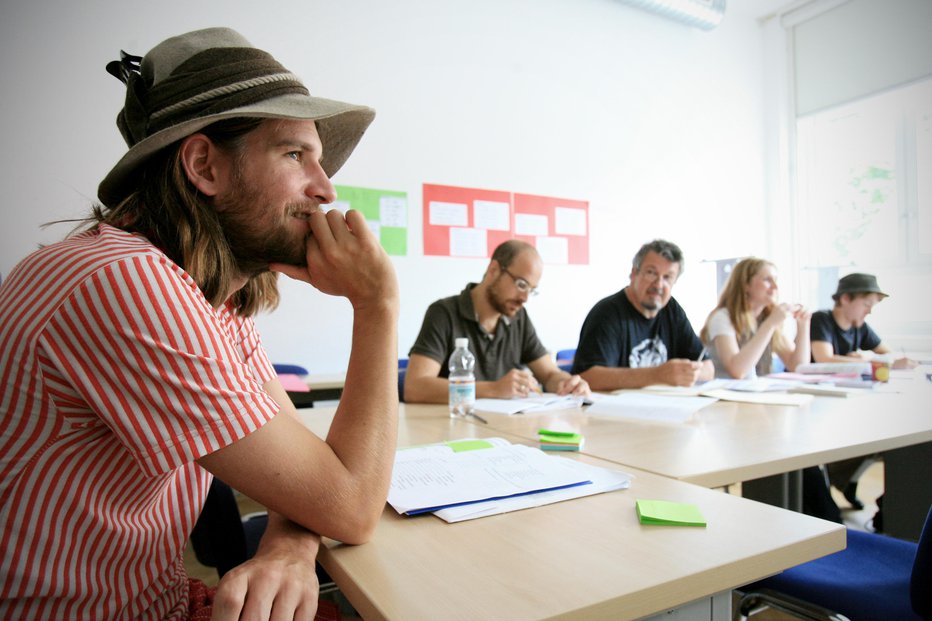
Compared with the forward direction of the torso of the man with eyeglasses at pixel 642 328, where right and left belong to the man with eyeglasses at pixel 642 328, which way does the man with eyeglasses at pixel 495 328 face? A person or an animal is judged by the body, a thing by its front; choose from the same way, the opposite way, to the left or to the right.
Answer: the same way

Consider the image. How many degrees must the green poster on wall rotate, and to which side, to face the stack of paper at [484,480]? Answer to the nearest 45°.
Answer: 0° — it already faces it

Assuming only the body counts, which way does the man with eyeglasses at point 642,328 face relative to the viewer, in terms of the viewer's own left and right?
facing the viewer and to the right of the viewer

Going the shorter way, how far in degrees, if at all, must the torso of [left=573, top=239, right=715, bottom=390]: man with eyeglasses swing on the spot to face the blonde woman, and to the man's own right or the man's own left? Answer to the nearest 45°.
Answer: approximately 90° to the man's own left

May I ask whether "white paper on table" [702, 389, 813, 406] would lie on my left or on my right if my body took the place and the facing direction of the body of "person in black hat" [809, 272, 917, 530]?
on my right

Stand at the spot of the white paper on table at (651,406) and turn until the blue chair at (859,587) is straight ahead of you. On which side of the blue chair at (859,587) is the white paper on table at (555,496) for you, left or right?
right

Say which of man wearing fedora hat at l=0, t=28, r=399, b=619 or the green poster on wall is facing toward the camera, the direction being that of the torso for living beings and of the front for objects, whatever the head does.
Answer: the green poster on wall

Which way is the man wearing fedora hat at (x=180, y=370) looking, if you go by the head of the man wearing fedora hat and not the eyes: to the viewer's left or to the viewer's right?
to the viewer's right

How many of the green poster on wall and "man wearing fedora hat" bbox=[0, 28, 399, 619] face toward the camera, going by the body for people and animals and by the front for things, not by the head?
1

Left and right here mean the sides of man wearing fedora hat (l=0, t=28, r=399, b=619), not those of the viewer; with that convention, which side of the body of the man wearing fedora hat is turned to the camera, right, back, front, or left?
right

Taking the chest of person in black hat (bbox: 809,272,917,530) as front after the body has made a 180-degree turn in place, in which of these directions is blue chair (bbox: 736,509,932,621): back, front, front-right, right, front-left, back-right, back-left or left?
back-left

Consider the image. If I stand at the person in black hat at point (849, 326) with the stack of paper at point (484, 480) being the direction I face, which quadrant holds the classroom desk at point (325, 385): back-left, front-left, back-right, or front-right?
front-right

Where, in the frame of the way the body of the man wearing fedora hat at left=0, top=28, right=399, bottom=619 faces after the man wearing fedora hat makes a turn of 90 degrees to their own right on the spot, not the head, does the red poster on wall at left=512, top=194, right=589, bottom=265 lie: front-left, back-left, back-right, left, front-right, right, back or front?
back-left

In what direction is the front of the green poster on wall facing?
toward the camera
